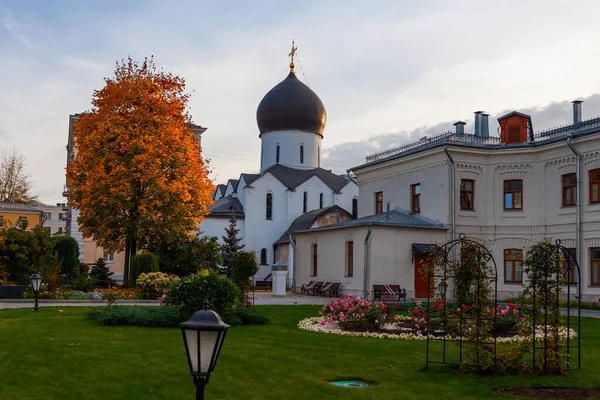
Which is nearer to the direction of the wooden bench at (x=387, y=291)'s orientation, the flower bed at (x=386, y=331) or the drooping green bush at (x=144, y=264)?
the flower bed

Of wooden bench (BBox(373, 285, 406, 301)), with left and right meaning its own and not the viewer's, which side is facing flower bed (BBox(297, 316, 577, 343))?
front

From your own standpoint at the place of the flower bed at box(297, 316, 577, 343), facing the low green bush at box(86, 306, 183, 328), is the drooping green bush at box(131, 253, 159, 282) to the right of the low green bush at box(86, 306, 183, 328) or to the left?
right

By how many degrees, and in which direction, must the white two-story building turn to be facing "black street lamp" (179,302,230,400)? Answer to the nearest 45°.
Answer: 0° — it already faces it

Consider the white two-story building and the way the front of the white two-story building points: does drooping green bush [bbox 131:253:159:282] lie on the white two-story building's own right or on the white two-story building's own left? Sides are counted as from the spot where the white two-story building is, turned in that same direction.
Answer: on the white two-story building's own right

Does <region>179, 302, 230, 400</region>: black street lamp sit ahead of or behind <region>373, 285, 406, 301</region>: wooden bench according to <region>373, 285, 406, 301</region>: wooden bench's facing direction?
ahead

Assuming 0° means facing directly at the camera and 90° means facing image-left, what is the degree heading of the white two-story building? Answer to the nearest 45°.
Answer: approximately 0°

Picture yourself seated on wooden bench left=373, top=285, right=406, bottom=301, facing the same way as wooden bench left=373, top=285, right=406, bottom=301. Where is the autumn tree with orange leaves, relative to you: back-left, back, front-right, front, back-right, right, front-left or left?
right

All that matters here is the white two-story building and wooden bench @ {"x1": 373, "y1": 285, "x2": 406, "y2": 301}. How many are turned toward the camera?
2

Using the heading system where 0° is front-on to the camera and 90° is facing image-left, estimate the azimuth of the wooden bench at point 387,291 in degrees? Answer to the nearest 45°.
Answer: approximately 0°
